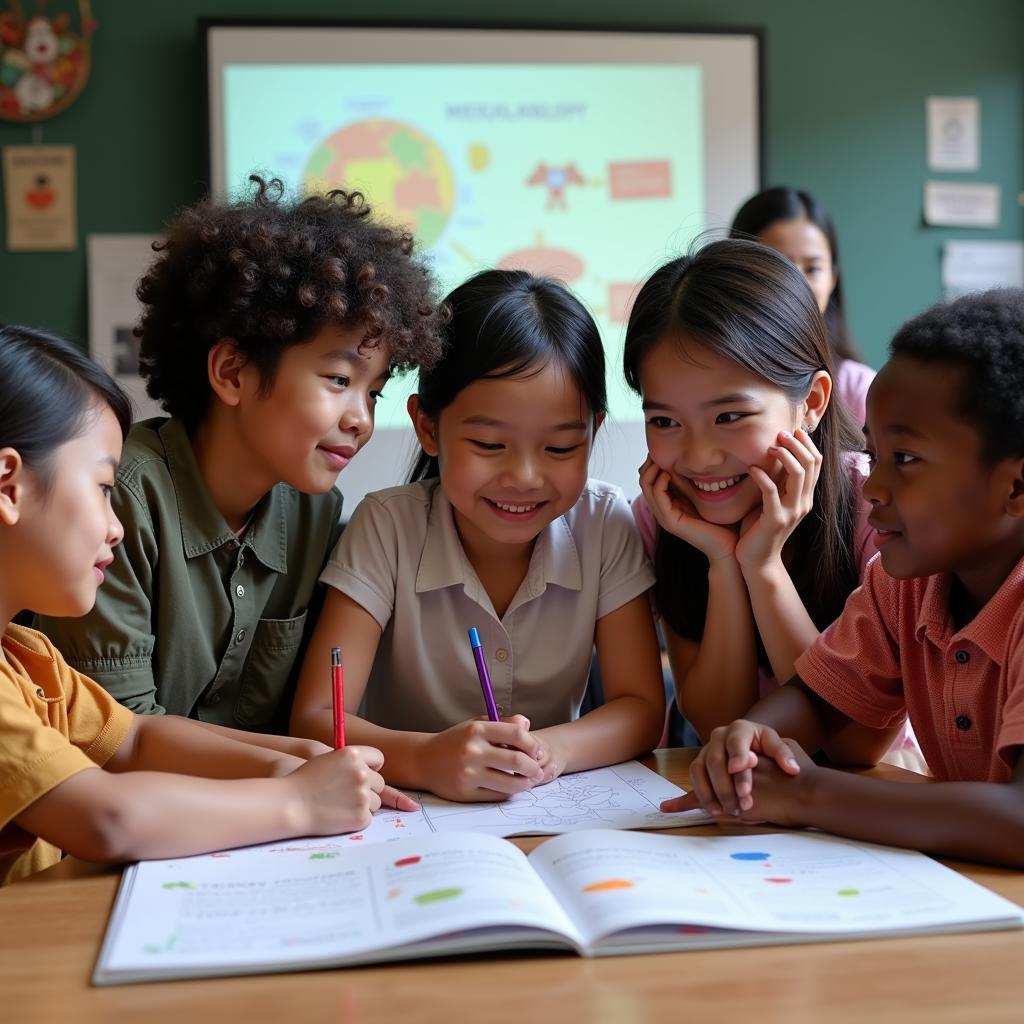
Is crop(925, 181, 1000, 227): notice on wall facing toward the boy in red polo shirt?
yes

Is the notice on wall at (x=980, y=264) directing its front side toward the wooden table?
yes

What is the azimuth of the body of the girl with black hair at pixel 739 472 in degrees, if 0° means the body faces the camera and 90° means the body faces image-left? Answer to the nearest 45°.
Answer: approximately 45°

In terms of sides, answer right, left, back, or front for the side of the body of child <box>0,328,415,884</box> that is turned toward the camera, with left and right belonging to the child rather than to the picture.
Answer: right

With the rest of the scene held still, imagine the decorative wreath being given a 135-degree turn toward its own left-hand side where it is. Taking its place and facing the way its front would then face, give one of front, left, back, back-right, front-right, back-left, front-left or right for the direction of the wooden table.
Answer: back-right

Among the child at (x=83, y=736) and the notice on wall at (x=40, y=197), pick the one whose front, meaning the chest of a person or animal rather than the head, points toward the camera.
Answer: the notice on wall

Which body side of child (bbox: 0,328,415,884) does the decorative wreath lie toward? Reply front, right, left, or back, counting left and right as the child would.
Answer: left

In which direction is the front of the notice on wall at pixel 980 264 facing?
toward the camera

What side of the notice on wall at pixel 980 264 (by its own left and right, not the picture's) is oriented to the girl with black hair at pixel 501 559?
front

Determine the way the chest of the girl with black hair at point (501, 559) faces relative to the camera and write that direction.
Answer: toward the camera

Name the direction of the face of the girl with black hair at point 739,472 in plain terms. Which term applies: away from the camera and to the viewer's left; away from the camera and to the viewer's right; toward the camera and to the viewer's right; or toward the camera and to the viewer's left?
toward the camera and to the viewer's left

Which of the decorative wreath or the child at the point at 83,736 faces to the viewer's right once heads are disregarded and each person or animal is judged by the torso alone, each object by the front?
the child

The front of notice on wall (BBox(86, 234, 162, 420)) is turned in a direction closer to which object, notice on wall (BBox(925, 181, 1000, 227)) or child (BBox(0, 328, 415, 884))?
the child
